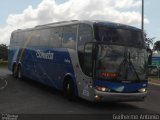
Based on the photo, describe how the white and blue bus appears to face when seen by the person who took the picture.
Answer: facing the viewer and to the right of the viewer
